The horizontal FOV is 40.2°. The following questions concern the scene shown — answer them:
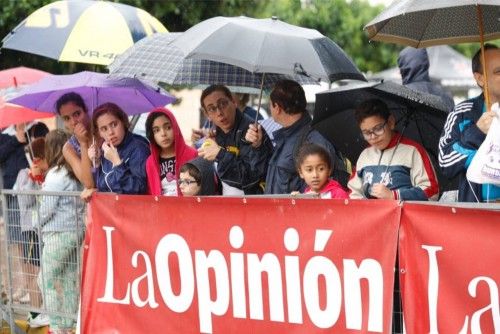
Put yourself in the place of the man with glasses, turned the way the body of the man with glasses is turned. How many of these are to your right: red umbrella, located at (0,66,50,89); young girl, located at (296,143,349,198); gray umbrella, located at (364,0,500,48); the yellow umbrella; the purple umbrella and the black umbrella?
3

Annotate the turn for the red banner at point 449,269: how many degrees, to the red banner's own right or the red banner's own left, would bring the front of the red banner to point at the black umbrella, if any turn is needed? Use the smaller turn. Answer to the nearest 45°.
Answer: approximately 180°

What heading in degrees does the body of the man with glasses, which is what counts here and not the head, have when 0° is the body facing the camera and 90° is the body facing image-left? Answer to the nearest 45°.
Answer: approximately 45°

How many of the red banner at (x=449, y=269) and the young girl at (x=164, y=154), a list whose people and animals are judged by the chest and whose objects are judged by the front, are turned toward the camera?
2

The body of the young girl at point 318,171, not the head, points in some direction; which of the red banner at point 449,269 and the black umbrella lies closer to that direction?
the red banner

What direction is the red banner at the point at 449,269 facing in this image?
toward the camera

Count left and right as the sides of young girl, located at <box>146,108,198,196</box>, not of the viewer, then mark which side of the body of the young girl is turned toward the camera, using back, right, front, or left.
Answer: front

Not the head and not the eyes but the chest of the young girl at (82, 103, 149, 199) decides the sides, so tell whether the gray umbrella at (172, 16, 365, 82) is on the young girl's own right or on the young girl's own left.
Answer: on the young girl's own left

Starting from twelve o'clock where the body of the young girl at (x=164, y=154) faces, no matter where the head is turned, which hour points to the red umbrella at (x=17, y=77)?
The red umbrella is roughly at 5 o'clock from the young girl.

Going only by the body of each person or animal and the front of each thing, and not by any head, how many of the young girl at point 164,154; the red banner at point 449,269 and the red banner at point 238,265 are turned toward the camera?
3

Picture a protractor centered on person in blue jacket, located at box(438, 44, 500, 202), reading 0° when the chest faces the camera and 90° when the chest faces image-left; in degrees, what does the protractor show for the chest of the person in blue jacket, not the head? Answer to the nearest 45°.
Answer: approximately 315°

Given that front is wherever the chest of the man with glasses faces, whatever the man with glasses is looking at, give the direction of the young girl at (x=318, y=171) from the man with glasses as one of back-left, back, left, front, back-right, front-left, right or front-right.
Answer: left
